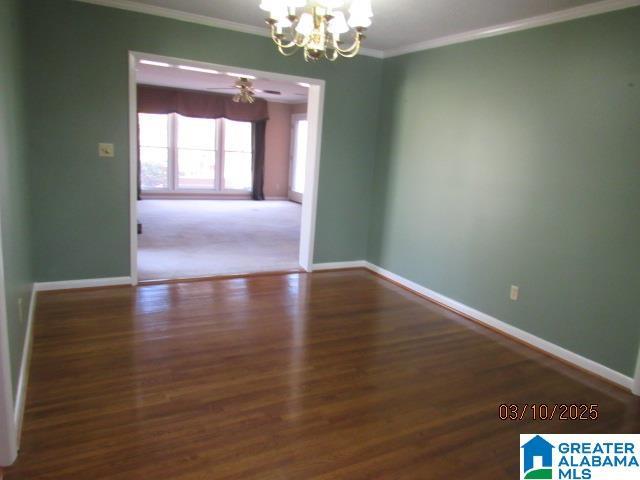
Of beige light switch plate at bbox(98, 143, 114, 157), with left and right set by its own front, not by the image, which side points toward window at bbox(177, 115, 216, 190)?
back

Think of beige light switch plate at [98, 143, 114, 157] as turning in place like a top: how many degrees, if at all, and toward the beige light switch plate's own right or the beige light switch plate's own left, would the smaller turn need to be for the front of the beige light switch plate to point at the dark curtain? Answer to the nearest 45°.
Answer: approximately 135° to the beige light switch plate's own left

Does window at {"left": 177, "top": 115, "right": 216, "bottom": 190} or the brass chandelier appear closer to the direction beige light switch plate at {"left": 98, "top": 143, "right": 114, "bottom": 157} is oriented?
the brass chandelier

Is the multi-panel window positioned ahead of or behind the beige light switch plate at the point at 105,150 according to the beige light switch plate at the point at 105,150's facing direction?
behind

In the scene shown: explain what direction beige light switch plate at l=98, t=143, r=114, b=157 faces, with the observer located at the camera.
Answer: facing the viewer

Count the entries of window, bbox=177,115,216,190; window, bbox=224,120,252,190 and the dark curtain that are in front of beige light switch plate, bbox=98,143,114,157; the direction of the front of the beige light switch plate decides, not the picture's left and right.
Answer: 0

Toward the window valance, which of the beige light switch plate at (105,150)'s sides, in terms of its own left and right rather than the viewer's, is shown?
back

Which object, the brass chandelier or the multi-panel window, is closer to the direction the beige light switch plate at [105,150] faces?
the brass chandelier

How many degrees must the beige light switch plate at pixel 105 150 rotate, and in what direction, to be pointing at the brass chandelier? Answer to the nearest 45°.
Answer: approximately 45° to its left

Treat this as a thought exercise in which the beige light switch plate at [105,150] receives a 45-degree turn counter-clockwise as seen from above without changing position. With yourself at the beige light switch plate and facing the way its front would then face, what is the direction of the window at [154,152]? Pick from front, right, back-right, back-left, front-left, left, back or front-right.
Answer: back-left

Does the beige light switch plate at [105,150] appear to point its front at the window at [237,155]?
no
